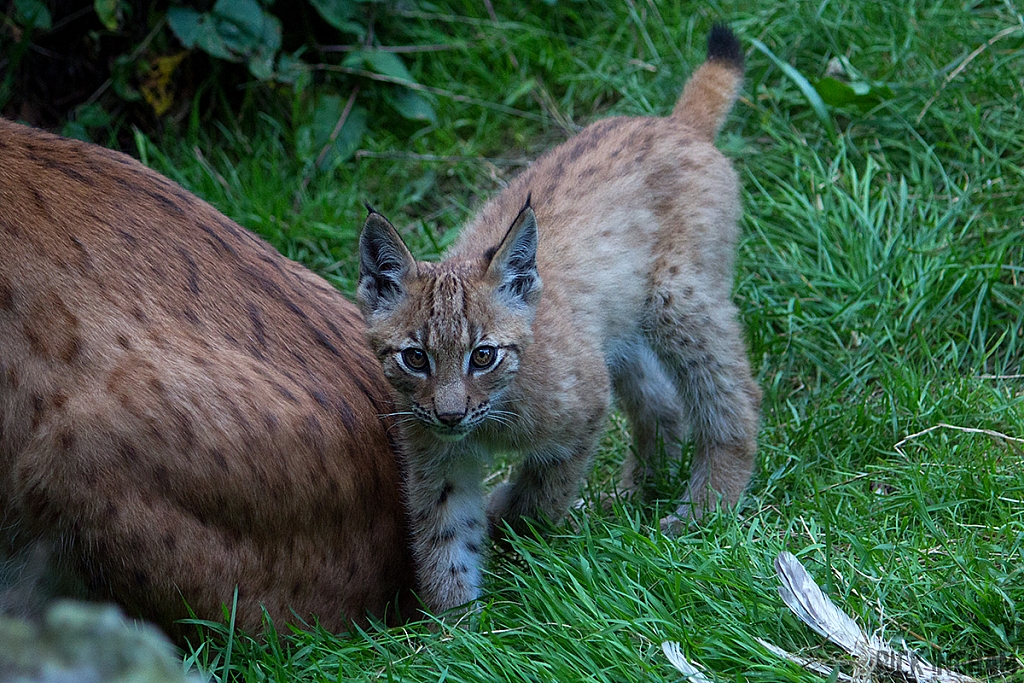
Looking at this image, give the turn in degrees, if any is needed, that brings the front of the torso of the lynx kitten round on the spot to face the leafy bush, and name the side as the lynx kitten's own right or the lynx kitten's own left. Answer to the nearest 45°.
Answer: approximately 90° to the lynx kitten's own right

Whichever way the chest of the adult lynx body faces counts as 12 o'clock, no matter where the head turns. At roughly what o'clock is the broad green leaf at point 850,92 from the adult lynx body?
The broad green leaf is roughly at 5 o'clock from the adult lynx body.

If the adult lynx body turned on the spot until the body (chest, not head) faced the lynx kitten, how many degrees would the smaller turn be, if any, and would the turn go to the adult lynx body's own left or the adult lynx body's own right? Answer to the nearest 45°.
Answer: approximately 180°

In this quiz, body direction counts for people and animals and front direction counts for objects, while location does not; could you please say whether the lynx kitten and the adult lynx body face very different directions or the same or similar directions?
same or similar directions

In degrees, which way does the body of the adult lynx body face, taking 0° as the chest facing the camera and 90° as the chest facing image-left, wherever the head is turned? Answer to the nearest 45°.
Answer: approximately 90°

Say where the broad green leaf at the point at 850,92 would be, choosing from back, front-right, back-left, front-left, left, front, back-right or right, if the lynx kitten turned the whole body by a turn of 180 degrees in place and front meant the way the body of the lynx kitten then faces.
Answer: front

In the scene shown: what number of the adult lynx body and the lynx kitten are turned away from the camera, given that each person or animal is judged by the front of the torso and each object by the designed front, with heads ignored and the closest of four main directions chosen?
0

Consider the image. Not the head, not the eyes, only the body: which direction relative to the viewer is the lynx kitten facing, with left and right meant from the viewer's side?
facing the viewer and to the left of the viewer
